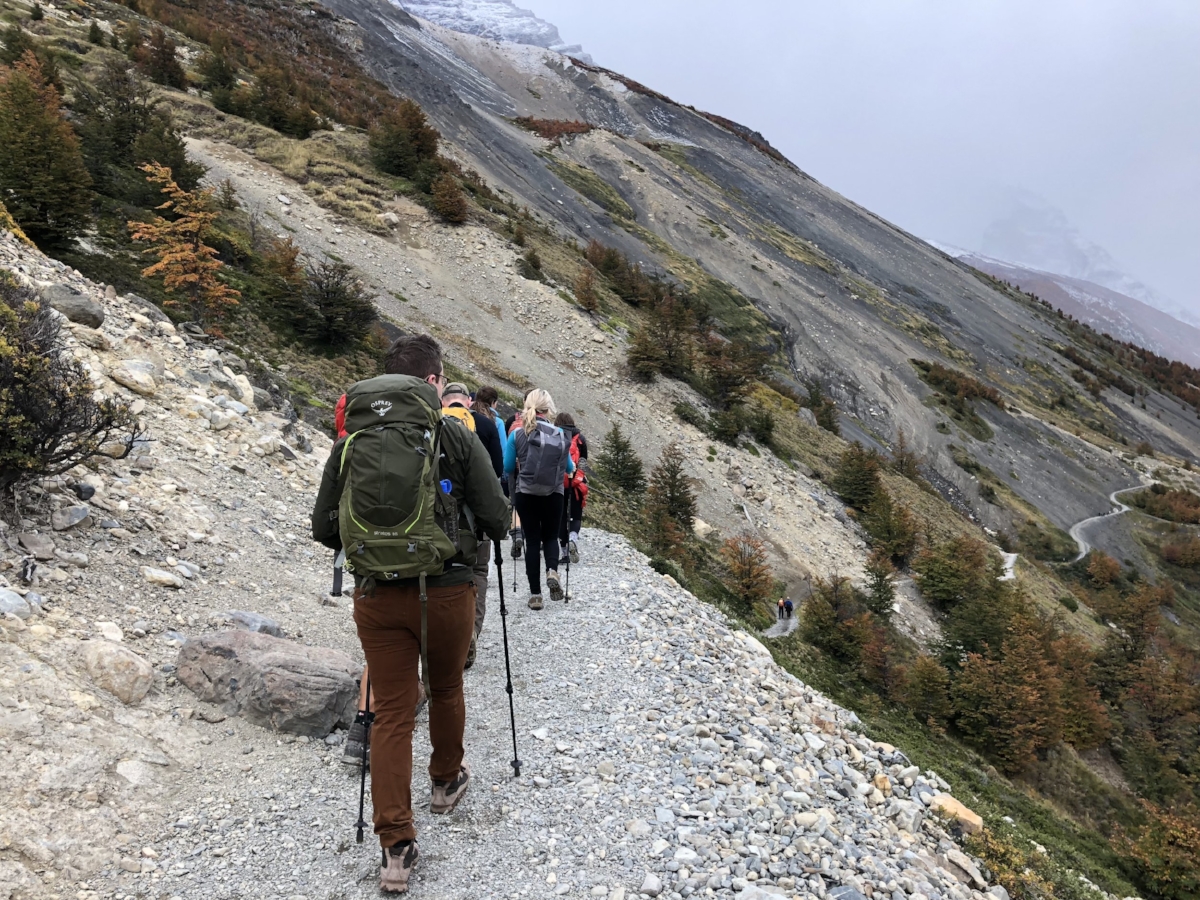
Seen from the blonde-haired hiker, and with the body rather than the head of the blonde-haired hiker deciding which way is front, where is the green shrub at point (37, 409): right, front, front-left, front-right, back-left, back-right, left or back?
back-left

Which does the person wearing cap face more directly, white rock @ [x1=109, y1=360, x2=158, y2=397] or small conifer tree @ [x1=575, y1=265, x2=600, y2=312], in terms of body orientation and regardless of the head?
the small conifer tree

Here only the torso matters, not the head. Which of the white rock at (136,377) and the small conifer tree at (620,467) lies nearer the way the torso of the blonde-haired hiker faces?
the small conifer tree

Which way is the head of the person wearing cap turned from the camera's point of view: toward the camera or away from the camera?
away from the camera

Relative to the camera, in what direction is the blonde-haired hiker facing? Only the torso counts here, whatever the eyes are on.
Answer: away from the camera

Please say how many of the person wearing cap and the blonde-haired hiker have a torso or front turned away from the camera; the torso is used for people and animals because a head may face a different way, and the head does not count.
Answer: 2

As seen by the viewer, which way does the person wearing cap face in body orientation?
away from the camera

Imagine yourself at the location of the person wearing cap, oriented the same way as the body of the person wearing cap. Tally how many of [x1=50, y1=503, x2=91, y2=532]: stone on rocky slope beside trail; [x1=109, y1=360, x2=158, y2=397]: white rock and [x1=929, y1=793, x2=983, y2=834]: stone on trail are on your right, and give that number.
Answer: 1

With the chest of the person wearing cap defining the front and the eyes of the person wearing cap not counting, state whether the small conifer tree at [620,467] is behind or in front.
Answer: in front

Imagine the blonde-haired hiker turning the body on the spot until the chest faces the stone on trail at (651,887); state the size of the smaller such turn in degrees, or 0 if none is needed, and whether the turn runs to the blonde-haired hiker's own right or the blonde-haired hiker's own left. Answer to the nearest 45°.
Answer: approximately 180°
